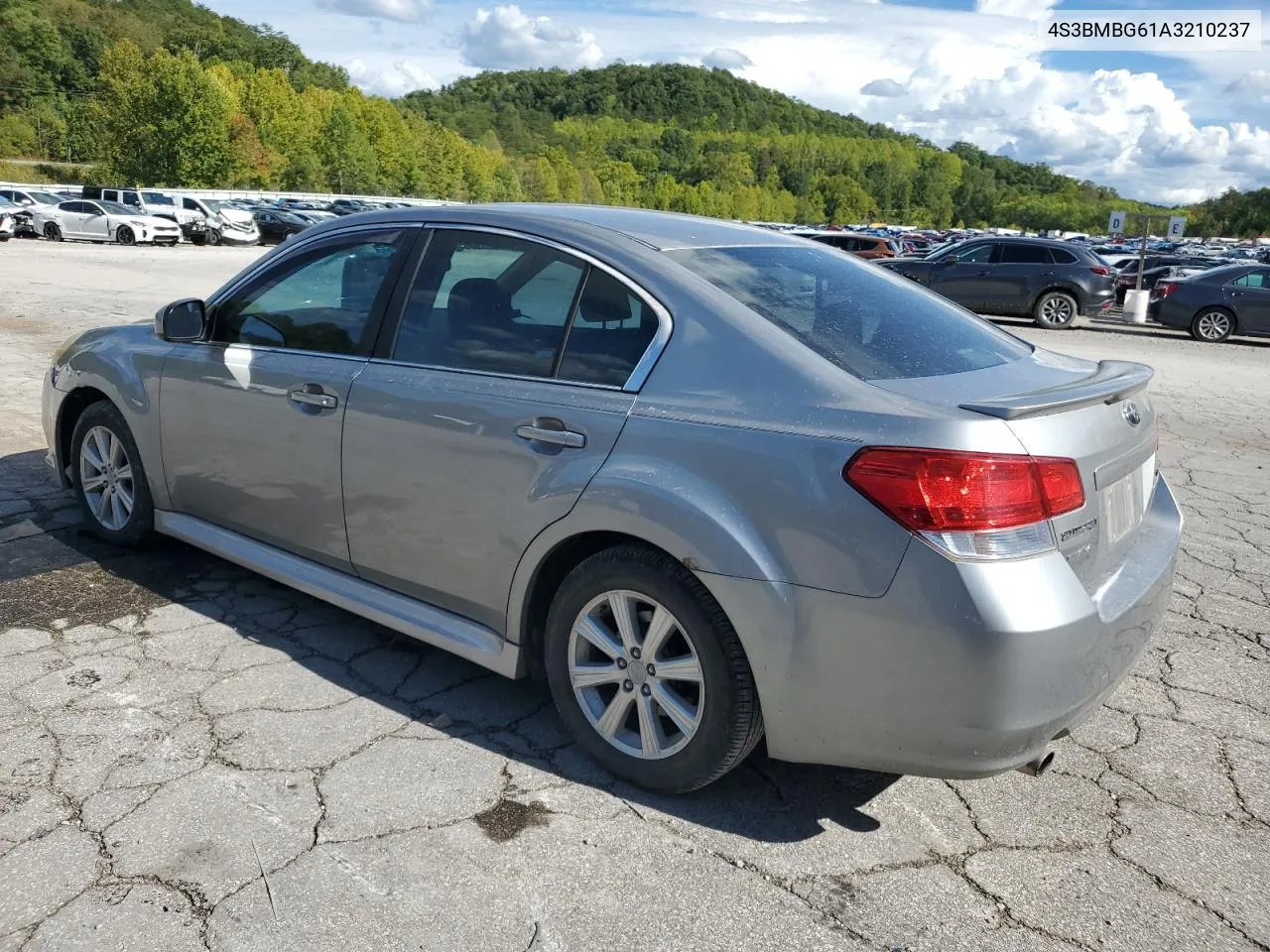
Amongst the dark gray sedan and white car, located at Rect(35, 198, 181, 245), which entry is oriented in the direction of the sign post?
the white car

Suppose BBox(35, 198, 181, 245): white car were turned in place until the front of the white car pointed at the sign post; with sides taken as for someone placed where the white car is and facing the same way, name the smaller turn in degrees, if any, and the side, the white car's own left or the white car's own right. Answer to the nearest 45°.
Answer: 0° — it already faces it

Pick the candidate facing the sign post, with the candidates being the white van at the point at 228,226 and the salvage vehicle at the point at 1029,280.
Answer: the white van

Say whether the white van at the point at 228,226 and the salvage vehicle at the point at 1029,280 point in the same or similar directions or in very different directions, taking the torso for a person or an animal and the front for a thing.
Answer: very different directions

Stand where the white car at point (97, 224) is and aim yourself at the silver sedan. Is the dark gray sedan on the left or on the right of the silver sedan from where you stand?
left

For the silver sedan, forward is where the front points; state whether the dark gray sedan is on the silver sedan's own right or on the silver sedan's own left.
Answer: on the silver sedan's own right

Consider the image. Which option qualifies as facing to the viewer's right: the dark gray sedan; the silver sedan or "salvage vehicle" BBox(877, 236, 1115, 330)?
the dark gray sedan

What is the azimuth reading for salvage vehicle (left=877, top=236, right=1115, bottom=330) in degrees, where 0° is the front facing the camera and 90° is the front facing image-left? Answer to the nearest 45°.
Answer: approximately 90°

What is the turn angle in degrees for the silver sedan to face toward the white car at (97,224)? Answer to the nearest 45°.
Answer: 0° — it already faces it

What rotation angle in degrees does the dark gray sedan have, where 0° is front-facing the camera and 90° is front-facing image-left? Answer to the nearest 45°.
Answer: approximately 270°
